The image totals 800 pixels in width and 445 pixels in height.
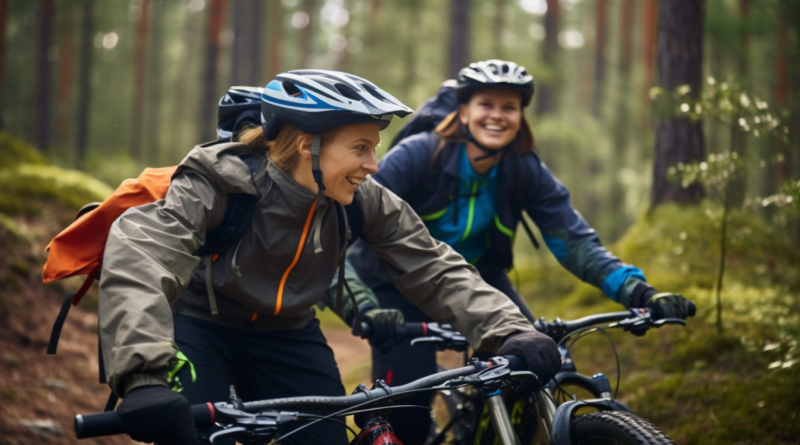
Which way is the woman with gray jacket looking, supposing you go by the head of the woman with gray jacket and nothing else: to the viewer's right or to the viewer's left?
to the viewer's right

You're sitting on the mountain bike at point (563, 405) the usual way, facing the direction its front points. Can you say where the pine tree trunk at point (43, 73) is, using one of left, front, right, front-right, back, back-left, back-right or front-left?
back

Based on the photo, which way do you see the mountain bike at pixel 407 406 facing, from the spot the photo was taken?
facing the viewer and to the right of the viewer

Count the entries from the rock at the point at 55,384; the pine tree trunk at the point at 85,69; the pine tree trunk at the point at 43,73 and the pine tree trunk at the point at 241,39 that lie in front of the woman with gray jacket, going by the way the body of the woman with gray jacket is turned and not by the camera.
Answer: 0

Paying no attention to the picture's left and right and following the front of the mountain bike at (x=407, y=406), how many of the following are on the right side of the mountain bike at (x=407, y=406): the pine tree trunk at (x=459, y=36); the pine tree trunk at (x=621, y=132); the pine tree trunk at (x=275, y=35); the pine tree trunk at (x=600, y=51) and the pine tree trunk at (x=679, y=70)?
0

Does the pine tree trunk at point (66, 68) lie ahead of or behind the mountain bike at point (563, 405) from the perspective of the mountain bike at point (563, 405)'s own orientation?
behind

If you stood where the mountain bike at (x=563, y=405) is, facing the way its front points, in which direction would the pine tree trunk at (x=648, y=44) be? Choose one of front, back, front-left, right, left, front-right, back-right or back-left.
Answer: back-left

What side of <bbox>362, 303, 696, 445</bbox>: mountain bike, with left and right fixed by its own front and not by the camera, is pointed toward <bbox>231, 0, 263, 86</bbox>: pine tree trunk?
back

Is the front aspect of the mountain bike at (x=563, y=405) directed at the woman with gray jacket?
no

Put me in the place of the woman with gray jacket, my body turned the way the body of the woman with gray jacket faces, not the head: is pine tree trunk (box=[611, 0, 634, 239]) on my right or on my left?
on my left

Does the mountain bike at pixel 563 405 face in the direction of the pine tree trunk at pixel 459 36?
no

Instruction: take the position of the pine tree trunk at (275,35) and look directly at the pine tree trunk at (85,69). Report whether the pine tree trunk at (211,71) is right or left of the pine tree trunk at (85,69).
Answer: left

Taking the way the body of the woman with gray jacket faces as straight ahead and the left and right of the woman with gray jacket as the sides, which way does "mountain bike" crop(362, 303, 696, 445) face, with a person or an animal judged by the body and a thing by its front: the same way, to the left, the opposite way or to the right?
the same way

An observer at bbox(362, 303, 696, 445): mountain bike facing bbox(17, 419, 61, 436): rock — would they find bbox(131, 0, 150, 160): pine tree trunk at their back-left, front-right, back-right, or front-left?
front-right

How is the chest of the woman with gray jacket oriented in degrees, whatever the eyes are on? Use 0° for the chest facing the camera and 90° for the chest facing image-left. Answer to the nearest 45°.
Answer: approximately 315°

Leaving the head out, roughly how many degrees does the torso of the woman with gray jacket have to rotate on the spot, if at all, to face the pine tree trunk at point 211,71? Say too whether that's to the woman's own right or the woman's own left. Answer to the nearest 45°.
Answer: approximately 135° to the woman's own left

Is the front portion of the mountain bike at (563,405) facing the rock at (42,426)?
no
